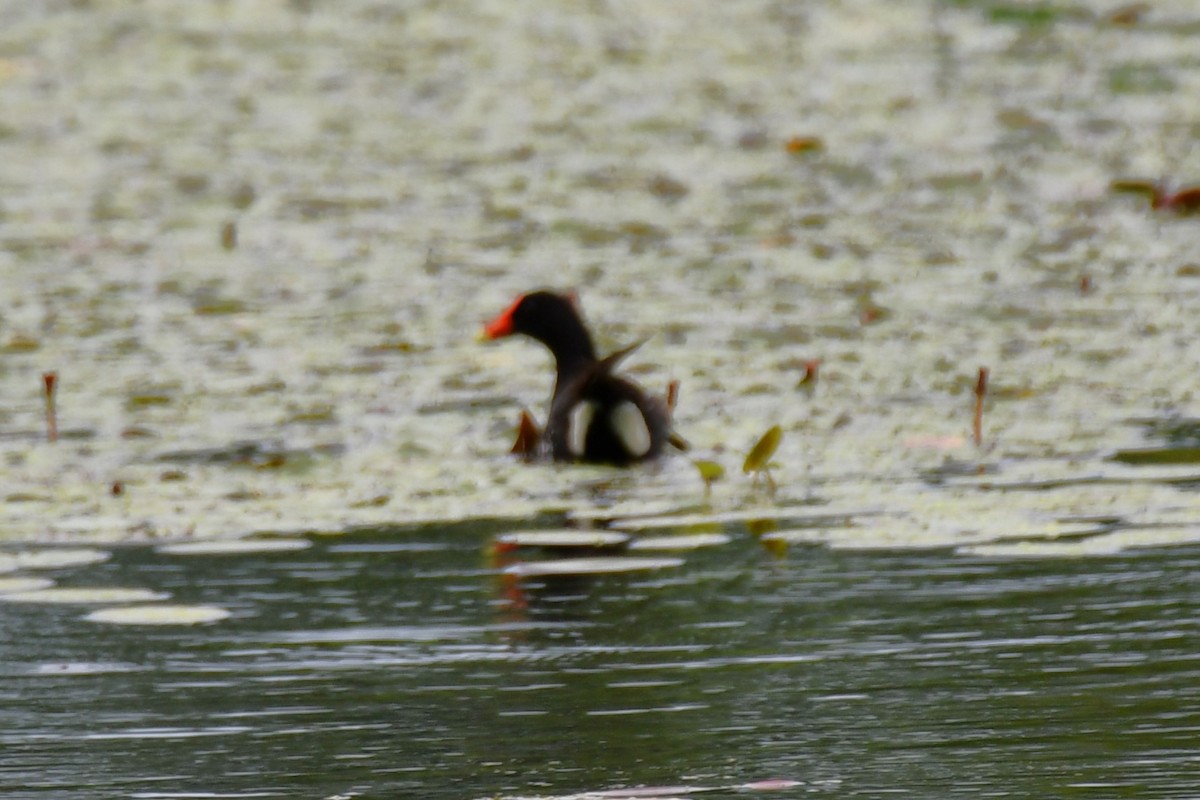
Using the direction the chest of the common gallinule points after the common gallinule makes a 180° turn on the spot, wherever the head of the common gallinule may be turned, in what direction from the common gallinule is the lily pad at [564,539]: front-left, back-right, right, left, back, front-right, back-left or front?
front-right

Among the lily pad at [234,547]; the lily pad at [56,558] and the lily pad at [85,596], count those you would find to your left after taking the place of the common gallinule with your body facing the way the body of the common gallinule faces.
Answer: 3

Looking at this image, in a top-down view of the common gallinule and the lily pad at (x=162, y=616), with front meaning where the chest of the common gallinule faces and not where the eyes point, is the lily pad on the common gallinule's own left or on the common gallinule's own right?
on the common gallinule's own left

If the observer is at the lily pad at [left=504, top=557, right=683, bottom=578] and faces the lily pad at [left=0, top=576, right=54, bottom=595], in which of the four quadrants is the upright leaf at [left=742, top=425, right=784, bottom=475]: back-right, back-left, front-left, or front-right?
back-right

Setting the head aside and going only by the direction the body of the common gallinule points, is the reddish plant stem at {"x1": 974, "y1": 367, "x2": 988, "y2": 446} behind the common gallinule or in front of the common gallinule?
behind

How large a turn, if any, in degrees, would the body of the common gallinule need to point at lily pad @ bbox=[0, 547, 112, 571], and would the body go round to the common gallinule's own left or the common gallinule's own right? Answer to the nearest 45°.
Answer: approximately 90° to the common gallinule's own left

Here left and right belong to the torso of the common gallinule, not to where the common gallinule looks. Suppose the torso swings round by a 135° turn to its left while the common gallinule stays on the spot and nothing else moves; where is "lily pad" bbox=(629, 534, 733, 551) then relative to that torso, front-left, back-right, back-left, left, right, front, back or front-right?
front

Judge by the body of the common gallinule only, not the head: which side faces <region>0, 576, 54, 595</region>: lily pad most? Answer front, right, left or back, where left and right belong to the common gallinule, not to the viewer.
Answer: left

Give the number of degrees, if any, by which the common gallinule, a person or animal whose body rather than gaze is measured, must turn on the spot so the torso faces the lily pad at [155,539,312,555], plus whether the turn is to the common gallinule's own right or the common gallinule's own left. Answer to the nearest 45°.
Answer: approximately 90° to the common gallinule's own left

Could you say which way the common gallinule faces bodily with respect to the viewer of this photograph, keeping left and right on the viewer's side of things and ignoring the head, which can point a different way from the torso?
facing away from the viewer and to the left of the viewer
